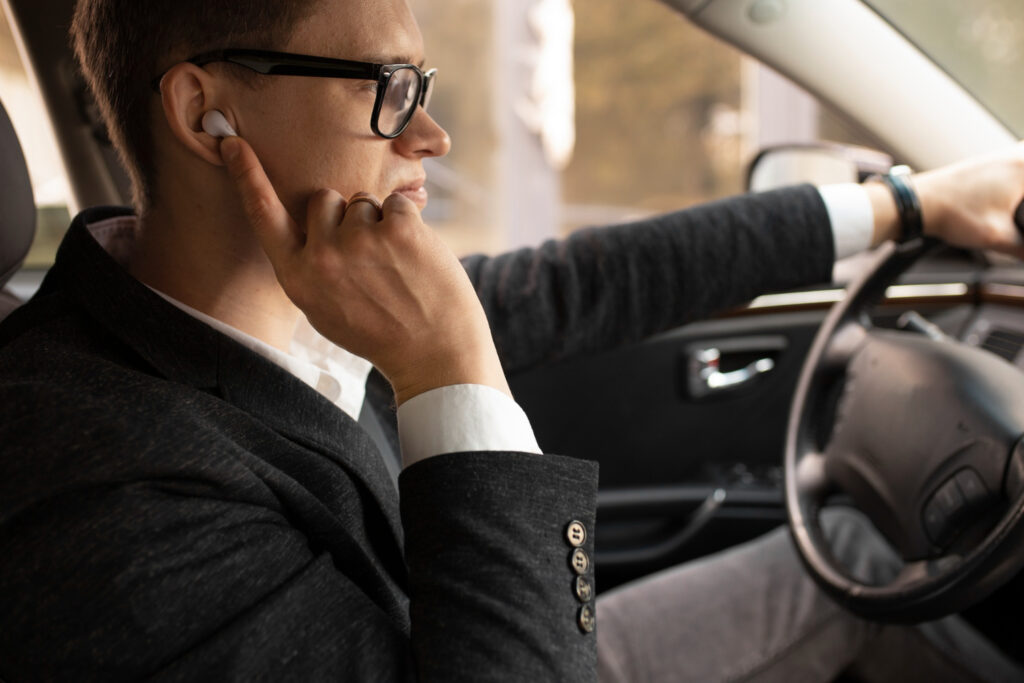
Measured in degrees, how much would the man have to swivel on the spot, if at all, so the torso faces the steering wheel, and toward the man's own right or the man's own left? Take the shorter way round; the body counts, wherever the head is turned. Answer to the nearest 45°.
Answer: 0° — they already face it

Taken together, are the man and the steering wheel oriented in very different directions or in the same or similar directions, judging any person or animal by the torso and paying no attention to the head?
very different directions

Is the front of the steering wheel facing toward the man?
yes

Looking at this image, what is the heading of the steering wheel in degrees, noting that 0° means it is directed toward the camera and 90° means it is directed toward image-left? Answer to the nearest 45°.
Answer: approximately 45°

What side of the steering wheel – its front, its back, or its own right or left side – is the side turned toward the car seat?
front

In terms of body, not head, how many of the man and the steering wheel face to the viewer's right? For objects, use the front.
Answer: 1

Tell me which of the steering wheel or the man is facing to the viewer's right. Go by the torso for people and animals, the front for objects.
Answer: the man

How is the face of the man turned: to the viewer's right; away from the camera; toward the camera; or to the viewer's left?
to the viewer's right

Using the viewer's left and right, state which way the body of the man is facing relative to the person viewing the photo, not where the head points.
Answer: facing to the right of the viewer
